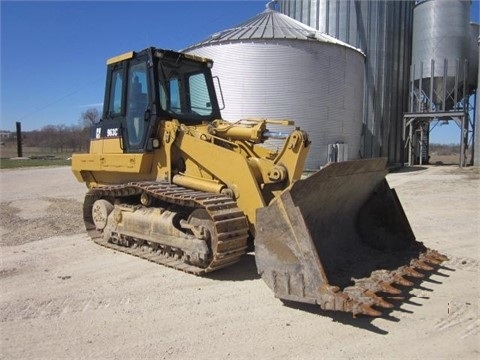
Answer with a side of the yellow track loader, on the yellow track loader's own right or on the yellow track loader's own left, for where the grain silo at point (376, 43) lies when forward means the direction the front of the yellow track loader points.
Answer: on the yellow track loader's own left

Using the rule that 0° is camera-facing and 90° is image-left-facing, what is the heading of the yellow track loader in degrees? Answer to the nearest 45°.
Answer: approximately 315°

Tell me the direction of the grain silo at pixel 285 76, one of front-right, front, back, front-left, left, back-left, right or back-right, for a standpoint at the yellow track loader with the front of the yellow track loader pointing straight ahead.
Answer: back-left

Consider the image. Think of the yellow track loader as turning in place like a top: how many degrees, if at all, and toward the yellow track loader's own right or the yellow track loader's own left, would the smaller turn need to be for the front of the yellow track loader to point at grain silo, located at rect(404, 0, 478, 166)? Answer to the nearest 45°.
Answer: approximately 90° to the yellow track loader's own left

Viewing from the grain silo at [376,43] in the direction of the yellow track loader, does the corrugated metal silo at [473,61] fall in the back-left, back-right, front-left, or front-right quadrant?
back-left
